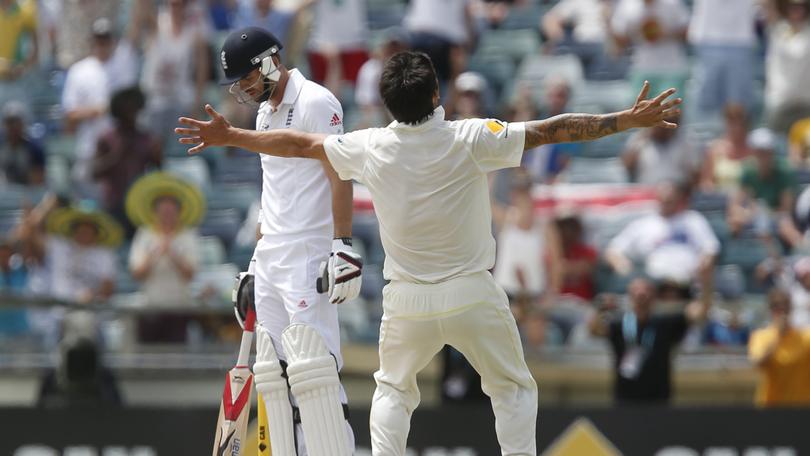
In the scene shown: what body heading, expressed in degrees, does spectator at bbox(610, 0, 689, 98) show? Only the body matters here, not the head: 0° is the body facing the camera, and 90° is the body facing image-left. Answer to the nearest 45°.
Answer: approximately 0°

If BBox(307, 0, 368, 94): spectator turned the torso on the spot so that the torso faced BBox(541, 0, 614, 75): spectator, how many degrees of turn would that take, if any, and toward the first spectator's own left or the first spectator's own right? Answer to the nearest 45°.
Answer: approximately 90° to the first spectator's own left

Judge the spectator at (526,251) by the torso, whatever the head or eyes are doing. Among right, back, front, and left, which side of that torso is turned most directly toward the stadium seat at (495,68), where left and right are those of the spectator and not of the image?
back

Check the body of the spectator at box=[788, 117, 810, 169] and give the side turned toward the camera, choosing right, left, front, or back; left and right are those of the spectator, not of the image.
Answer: front

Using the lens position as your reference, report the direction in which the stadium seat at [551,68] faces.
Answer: facing the viewer

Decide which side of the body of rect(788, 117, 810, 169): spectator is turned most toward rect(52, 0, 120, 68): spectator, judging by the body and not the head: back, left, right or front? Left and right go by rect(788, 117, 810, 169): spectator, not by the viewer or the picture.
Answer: right

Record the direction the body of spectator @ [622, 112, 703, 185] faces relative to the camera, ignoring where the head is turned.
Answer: toward the camera

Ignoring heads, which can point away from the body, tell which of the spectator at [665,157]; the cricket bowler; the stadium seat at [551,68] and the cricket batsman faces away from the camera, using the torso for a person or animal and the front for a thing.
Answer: the cricket bowler

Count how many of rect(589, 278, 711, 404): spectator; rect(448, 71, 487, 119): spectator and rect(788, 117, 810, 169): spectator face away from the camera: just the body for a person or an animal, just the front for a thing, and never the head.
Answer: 0

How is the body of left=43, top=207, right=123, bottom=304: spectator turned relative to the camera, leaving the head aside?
toward the camera

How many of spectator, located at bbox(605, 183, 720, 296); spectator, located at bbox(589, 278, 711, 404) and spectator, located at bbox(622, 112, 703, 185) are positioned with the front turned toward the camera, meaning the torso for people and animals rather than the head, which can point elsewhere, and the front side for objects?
3

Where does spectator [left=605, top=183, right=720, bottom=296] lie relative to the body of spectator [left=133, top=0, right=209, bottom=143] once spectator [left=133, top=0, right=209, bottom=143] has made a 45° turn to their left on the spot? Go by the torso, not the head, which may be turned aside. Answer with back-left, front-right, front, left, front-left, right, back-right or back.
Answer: front

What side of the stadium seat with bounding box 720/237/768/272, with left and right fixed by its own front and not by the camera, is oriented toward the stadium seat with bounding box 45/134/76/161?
right
